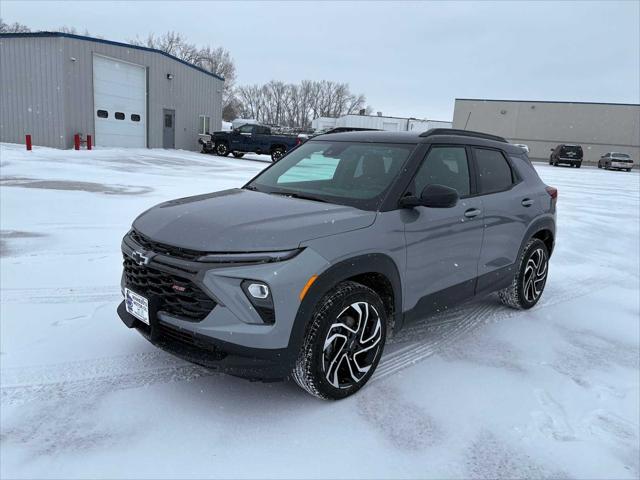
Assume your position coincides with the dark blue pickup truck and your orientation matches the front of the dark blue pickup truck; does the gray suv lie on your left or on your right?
on your left

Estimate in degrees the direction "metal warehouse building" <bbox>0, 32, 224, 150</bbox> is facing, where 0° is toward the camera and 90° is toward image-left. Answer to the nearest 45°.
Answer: approximately 315°

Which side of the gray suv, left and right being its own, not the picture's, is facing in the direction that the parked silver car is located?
back

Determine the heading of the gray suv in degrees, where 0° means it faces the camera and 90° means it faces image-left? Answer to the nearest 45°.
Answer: approximately 45°

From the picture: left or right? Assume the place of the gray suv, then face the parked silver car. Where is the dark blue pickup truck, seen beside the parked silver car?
left

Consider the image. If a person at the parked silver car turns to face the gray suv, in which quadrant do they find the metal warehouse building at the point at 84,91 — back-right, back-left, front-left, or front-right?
front-right

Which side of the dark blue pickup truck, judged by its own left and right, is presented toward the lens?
left

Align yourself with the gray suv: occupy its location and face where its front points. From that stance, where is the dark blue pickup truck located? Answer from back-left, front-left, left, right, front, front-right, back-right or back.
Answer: back-right

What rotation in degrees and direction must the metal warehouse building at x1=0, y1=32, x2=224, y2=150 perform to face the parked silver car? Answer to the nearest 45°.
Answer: approximately 45° to its left

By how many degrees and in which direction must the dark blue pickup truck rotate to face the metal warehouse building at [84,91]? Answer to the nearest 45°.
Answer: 0° — it already faces it

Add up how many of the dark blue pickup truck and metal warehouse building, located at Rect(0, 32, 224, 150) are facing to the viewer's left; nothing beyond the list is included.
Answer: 1

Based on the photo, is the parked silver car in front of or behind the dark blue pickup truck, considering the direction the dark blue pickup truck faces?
behind

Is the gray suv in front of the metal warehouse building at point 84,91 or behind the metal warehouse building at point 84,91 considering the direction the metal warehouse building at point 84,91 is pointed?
in front
